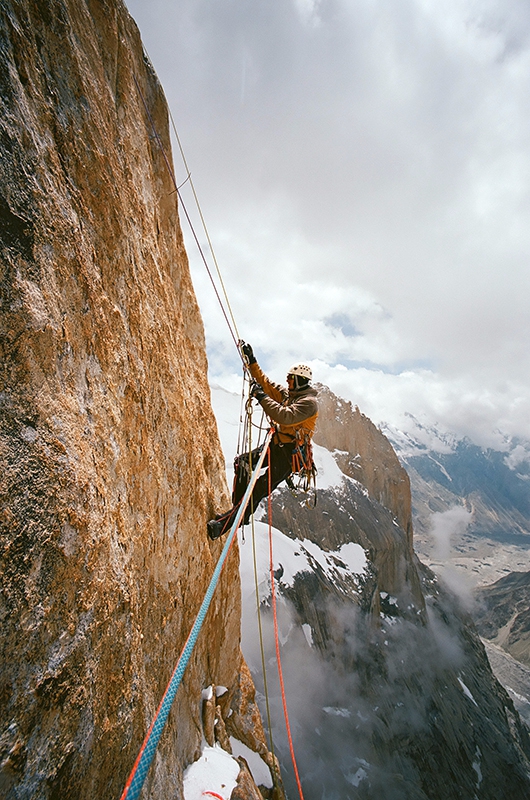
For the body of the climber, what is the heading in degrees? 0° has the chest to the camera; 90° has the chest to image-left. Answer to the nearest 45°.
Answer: approximately 90°
